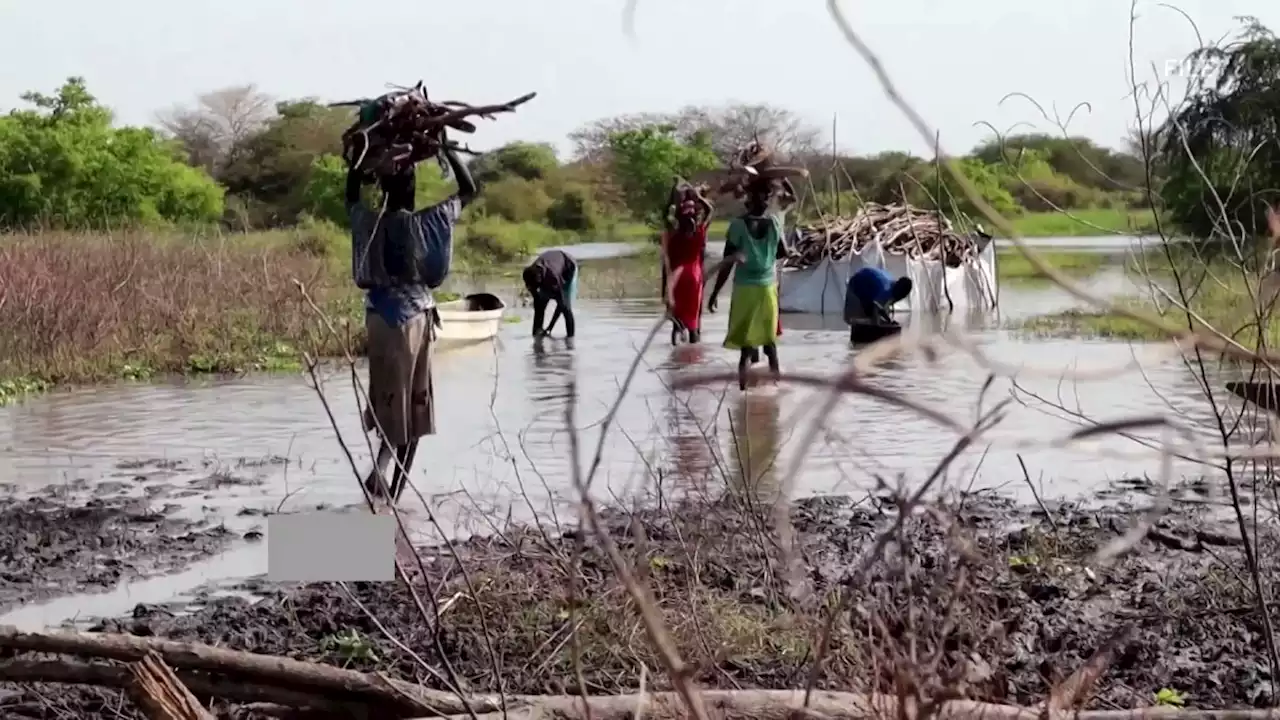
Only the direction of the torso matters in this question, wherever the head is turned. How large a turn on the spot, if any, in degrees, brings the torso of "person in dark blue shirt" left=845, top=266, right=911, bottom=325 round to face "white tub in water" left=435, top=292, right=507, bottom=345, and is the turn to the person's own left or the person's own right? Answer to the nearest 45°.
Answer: approximately 135° to the person's own right

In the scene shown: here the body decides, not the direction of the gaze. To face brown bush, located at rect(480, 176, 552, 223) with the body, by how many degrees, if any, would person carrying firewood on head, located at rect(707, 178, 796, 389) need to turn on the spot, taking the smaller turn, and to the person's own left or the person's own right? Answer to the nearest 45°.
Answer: approximately 180°

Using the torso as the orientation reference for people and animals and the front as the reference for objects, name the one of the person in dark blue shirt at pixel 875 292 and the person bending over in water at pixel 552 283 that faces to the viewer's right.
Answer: the person in dark blue shirt

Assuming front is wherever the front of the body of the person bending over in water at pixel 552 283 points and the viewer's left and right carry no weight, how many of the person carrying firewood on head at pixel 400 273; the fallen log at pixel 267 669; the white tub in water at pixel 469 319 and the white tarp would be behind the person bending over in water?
1

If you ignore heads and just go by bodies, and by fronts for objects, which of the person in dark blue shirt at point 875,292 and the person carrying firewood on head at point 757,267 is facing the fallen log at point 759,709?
the person carrying firewood on head

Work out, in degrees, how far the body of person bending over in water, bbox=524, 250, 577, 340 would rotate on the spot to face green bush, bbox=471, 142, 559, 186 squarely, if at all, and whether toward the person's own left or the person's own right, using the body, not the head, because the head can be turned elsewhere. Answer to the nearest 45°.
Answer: approximately 135° to the person's own right

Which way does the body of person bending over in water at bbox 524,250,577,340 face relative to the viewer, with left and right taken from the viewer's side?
facing the viewer and to the left of the viewer

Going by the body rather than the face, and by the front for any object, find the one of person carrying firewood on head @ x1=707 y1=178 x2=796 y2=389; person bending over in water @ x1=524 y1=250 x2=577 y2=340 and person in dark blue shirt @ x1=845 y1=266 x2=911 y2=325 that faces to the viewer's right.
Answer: the person in dark blue shirt

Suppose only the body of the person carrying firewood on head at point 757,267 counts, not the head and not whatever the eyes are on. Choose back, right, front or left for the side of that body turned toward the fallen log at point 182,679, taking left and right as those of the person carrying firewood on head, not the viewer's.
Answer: front

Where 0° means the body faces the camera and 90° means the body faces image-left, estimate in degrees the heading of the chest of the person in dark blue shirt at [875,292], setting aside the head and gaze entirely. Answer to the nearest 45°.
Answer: approximately 270°

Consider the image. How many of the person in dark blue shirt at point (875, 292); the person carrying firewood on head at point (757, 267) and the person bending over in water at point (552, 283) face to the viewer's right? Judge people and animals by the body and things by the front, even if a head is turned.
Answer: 1

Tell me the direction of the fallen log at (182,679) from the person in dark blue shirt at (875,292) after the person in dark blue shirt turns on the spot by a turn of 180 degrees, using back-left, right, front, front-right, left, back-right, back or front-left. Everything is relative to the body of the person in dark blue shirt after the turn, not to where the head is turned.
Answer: left

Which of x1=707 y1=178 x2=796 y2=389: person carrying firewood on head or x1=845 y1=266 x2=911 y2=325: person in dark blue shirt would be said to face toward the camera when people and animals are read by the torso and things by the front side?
the person carrying firewood on head

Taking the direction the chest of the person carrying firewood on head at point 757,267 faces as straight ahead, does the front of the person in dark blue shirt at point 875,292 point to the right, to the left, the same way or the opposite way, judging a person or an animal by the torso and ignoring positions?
to the left

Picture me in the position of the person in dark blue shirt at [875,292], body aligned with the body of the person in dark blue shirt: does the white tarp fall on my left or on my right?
on my left

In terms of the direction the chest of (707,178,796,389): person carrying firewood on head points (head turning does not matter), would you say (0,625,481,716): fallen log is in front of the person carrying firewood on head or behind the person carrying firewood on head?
in front

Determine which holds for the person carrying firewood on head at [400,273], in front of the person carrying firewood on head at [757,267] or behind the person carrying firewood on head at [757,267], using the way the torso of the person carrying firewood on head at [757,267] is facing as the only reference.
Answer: in front

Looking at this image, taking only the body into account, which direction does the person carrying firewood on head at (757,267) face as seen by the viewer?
toward the camera

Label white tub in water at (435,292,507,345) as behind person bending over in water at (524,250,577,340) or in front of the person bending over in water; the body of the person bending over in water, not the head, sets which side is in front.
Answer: in front
